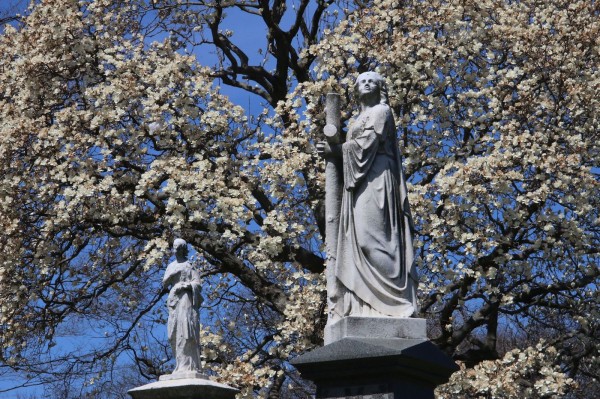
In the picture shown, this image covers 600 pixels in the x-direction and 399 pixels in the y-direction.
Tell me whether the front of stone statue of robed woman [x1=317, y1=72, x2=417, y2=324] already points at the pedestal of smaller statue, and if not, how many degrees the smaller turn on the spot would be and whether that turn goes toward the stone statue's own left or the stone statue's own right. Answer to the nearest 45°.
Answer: approximately 90° to the stone statue's own right

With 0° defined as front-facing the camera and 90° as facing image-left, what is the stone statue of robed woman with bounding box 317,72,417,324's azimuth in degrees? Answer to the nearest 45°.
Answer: approximately 45°
